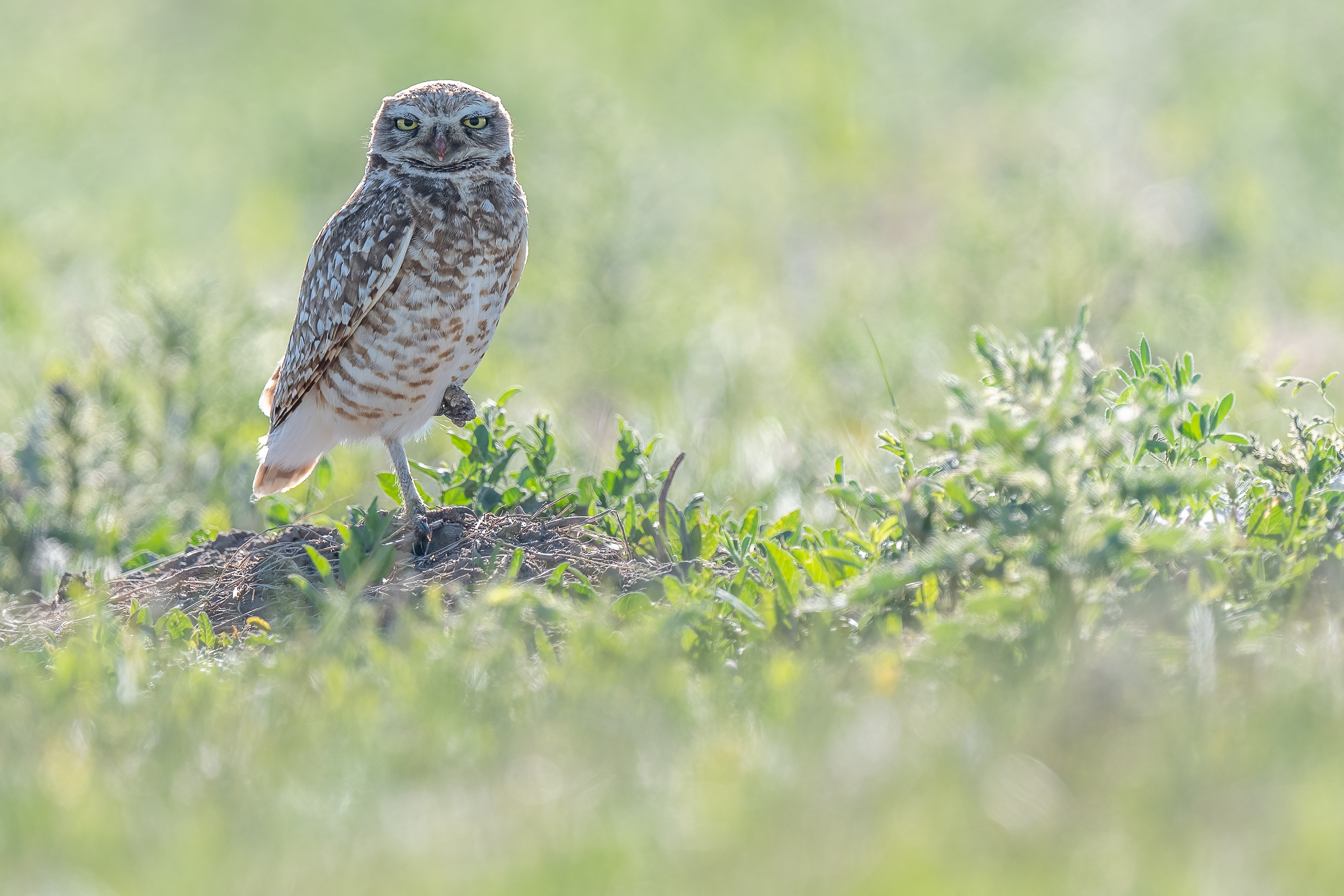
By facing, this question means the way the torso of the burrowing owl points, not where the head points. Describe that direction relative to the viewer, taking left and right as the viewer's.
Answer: facing the viewer and to the right of the viewer
